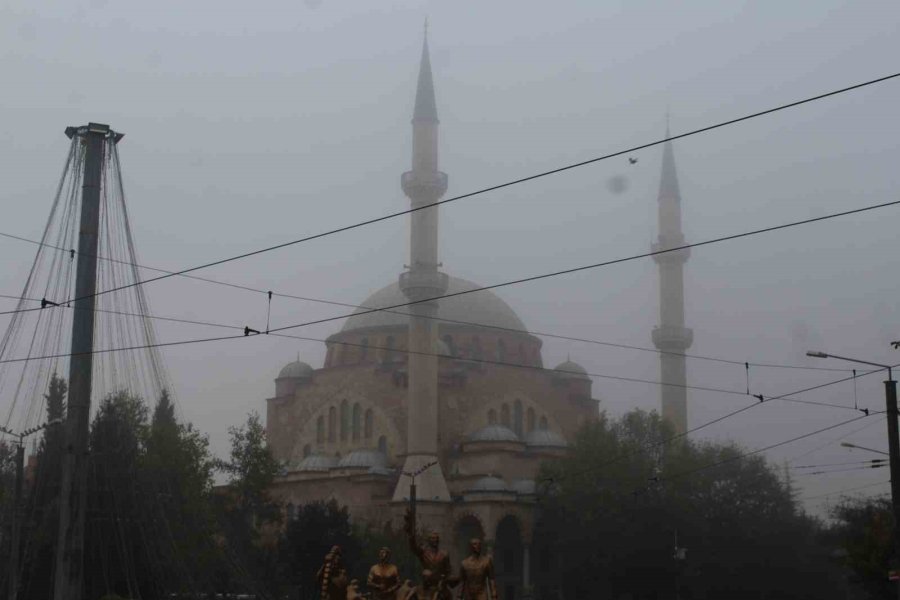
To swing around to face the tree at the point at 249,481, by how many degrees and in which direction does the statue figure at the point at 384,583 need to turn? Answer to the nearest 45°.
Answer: approximately 180°

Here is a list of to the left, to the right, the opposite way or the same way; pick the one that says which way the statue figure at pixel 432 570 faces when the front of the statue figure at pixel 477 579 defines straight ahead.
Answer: the same way

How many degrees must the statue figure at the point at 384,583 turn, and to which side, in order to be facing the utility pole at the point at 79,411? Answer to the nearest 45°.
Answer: approximately 135° to its right

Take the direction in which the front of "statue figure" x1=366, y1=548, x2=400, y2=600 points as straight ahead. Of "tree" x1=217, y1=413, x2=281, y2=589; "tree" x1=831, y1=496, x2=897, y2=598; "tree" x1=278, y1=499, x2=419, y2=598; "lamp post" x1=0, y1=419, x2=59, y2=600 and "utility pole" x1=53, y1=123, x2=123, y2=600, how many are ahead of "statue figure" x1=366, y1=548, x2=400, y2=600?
0

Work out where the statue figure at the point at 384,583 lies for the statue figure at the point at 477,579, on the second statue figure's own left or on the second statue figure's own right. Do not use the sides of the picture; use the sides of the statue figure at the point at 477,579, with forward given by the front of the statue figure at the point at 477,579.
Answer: on the second statue figure's own right

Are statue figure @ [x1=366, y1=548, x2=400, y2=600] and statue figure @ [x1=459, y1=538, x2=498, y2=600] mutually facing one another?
no

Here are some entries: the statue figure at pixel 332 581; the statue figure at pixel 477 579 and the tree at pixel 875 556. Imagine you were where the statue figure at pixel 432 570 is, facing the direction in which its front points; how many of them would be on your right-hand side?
1

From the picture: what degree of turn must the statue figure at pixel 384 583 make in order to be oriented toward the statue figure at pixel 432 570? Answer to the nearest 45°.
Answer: approximately 90° to its left

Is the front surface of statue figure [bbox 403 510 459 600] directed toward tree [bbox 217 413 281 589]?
no

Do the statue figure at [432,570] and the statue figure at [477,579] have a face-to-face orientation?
no

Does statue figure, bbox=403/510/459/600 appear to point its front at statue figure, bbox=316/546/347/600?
no

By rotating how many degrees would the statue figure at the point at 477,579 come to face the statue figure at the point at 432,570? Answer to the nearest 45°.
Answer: approximately 90° to its right

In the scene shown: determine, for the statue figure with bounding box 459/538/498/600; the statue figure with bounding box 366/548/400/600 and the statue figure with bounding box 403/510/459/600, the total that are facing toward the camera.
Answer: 3

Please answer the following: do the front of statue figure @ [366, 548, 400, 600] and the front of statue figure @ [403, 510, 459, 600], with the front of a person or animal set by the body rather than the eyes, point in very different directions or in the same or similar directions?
same or similar directions

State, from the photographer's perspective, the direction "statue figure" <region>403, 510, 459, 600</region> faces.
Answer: facing the viewer

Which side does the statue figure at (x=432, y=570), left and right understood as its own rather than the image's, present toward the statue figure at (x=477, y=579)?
left

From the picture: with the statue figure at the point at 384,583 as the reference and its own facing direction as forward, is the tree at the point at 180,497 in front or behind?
behind

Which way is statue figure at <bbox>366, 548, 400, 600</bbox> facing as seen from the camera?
toward the camera

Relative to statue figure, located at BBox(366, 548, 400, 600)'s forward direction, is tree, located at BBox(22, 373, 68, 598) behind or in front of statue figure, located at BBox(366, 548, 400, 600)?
behind
